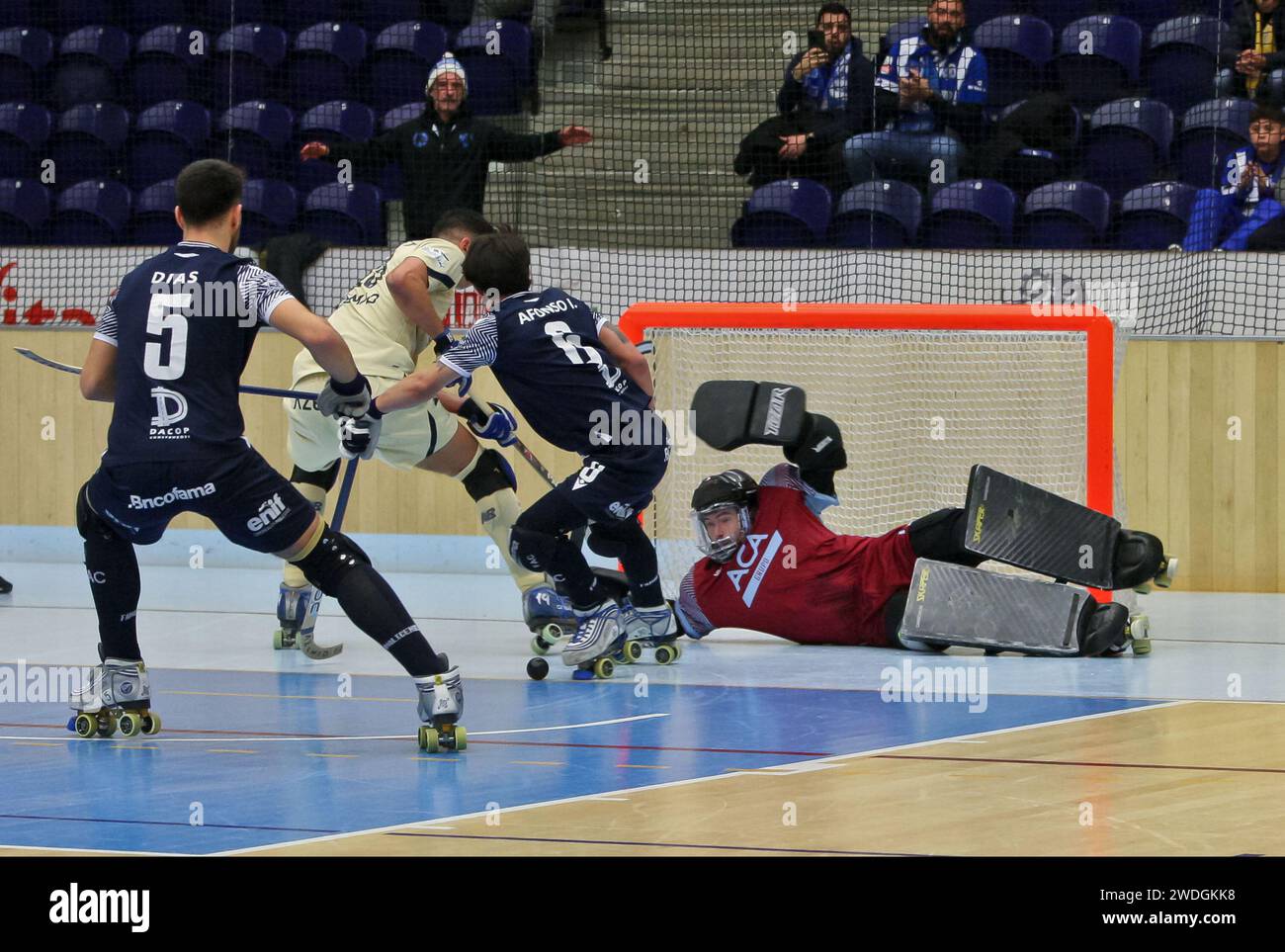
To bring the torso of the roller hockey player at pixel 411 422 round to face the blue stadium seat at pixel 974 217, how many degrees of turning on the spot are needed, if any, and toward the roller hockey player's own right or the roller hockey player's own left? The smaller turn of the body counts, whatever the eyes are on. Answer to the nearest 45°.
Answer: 0° — they already face it

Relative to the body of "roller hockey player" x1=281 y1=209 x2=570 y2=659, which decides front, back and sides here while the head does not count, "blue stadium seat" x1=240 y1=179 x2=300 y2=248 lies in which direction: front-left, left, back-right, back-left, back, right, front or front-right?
front-left

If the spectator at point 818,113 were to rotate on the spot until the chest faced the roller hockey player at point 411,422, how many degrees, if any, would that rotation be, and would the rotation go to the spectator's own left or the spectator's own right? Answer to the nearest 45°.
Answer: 0° — they already face them

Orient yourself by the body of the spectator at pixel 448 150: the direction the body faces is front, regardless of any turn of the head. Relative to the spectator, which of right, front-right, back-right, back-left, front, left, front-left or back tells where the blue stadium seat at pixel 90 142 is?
back-right

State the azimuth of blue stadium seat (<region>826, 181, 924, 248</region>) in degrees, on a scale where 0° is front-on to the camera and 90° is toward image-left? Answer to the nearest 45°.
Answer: approximately 0°

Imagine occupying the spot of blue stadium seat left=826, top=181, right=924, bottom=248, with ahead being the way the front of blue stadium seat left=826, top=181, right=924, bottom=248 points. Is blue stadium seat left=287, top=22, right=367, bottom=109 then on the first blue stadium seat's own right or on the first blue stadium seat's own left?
on the first blue stadium seat's own right

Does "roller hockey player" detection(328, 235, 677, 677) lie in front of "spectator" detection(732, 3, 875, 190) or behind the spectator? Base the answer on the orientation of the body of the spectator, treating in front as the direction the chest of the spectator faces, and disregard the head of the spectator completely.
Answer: in front

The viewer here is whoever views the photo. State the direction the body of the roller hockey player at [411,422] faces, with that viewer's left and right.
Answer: facing away from the viewer and to the right of the viewer

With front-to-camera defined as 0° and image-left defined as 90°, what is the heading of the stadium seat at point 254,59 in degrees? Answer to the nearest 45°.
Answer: approximately 0°

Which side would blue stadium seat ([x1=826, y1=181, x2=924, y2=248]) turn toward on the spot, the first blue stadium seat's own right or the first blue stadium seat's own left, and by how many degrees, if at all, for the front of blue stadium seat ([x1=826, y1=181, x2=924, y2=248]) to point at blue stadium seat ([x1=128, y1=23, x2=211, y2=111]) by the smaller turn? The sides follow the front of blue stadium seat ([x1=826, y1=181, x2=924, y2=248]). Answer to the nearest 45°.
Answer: approximately 90° to the first blue stadium seat's own right

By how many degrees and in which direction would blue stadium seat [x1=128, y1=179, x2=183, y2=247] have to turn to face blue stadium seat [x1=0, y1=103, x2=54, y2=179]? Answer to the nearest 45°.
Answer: approximately 135° to its right

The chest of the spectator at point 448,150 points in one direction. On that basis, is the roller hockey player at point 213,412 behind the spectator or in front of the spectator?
in front

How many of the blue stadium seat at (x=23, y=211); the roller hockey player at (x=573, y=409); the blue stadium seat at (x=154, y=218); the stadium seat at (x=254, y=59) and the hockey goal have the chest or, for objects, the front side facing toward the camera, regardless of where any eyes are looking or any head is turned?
4

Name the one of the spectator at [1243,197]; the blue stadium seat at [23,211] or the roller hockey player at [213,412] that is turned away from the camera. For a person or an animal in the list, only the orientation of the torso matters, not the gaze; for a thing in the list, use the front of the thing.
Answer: the roller hockey player

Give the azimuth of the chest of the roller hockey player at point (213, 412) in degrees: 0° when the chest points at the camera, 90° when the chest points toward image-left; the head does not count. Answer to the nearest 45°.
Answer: approximately 180°

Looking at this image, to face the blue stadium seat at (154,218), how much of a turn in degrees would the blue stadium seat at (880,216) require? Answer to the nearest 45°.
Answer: approximately 90° to its right
